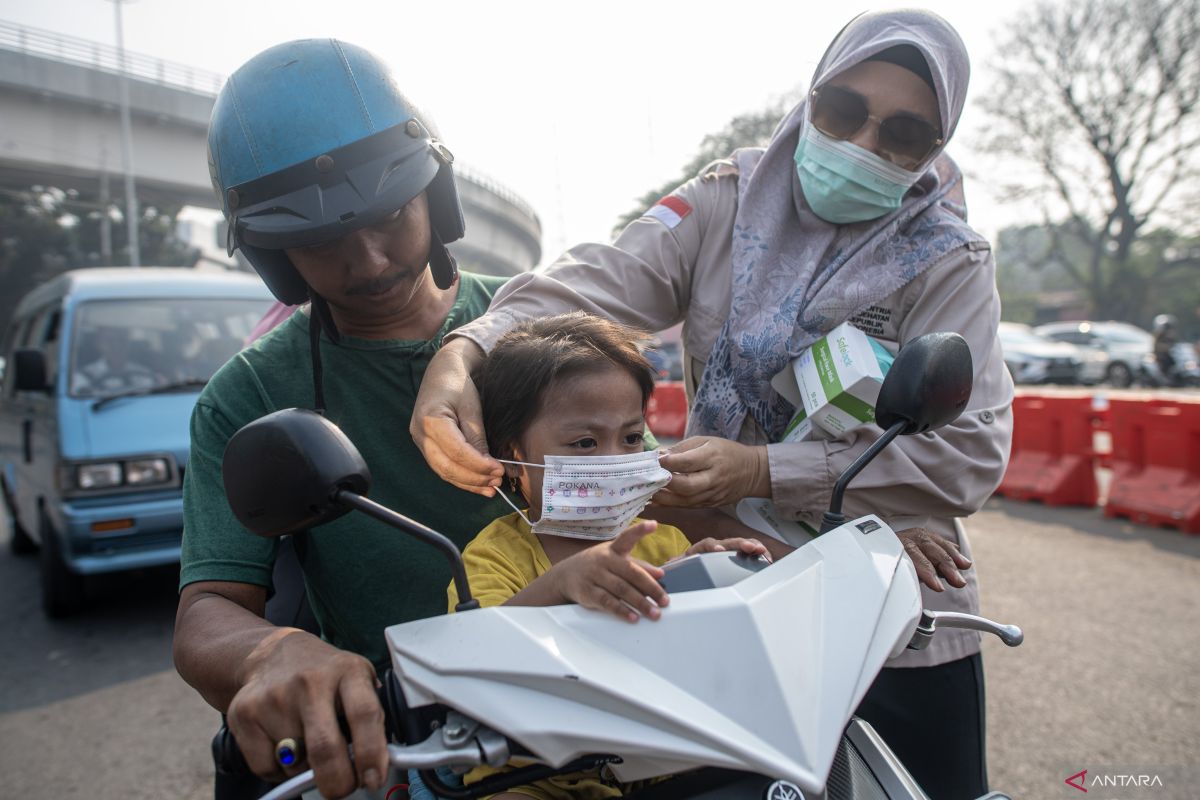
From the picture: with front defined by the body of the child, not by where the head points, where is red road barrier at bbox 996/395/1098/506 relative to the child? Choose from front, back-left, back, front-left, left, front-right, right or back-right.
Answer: left

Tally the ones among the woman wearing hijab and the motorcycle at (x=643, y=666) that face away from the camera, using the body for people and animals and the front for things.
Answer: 0

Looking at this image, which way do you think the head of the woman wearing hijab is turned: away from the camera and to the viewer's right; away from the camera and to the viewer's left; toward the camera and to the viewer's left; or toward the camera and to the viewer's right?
toward the camera and to the viewer's left

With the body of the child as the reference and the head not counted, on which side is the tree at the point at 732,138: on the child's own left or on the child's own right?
on the child's own left

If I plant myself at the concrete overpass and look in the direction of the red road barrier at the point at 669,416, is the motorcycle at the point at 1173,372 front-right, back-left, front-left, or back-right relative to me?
front-left

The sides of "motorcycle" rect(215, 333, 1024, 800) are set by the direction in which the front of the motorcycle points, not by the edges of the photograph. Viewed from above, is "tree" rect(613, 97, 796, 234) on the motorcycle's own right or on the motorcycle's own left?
on the motorcycle's own left

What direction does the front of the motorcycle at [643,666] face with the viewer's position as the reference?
facing the viewer and to the right of the viewer

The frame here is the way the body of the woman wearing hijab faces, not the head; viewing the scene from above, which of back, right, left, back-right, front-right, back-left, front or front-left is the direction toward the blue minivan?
right

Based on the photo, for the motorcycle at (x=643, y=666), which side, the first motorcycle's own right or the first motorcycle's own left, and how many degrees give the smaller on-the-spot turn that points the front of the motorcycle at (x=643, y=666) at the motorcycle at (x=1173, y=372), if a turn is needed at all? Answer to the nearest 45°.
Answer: approximately 90° to the first motorcycle's own left

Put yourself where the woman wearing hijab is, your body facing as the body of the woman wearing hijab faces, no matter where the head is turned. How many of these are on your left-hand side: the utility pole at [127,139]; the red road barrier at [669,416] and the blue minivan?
0

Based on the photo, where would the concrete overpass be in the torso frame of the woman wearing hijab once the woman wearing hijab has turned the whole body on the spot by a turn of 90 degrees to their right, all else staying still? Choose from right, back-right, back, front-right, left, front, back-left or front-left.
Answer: front

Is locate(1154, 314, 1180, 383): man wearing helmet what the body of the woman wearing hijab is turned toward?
no

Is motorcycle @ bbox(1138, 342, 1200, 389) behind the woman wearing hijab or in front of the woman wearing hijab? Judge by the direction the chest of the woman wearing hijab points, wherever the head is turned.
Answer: behind

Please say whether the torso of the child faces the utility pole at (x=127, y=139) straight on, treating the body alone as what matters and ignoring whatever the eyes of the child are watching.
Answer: no

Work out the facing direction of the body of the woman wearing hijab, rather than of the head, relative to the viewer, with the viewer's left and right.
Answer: facing the viewer and to the left of the viewer

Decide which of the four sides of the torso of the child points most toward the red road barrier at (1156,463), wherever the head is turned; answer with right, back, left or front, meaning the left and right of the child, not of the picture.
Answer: left

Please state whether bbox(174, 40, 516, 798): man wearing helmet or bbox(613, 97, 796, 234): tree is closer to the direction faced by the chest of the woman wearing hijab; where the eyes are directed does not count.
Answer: the man wearing helmet
